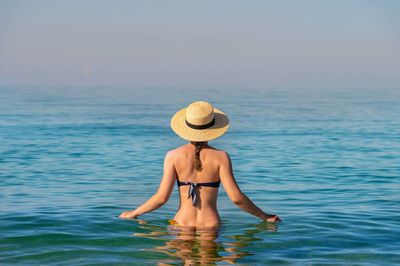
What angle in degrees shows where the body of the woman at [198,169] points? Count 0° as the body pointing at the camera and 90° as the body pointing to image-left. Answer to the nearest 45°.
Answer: approximately 180°

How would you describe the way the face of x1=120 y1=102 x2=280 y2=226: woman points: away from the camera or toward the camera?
away from the camera
